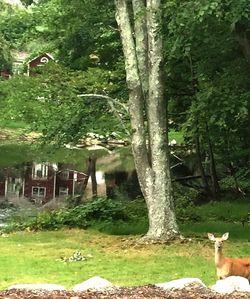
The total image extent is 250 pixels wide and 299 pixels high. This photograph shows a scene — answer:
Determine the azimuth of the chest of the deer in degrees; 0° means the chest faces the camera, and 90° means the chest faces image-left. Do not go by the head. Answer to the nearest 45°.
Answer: approximately 90°

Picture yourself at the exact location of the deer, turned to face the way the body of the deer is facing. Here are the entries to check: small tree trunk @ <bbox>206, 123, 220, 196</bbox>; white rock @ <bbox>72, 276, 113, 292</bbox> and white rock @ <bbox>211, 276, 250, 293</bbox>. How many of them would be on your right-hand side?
1

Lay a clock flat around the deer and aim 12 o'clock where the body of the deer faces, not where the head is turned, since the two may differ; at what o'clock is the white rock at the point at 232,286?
The white rock is roughly at 9 o'clock from the deer.

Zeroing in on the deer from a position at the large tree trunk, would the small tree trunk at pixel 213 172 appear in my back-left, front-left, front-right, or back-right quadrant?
back-left

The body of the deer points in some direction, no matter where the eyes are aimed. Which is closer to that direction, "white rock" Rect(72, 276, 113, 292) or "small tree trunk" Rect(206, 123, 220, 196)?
the white rock

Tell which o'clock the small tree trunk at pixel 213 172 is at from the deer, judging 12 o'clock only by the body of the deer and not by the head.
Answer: The small tree trunk is roughly at 3 o'clock from the deer.
